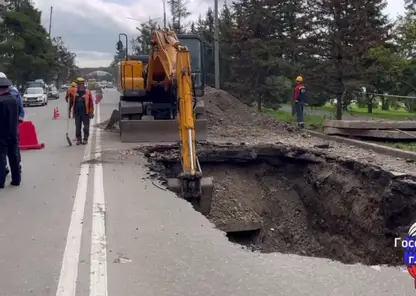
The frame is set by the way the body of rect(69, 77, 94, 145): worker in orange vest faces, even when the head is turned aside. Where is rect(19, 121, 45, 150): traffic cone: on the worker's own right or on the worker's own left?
on the worker's own right

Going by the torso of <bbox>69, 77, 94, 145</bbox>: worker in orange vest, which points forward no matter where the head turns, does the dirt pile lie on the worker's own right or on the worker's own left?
on the worker's own left

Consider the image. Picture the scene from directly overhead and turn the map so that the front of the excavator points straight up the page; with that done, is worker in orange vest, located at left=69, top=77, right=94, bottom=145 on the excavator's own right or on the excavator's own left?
on the excavator's own right

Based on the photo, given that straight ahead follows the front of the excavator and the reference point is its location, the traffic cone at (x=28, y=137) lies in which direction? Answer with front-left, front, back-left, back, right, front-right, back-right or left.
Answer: right

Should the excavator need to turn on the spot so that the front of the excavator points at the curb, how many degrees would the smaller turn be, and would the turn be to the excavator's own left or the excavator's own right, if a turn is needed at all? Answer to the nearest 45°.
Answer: approximately 45° to the excavator's own left

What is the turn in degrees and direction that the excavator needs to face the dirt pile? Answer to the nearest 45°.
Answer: approximately 135° to its left

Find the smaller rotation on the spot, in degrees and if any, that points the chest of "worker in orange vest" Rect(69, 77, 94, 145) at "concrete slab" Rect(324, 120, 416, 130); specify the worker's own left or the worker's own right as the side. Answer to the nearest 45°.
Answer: approximately 90° to the worker's own left

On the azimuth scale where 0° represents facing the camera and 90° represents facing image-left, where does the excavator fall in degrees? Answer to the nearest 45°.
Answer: approximately 0°
